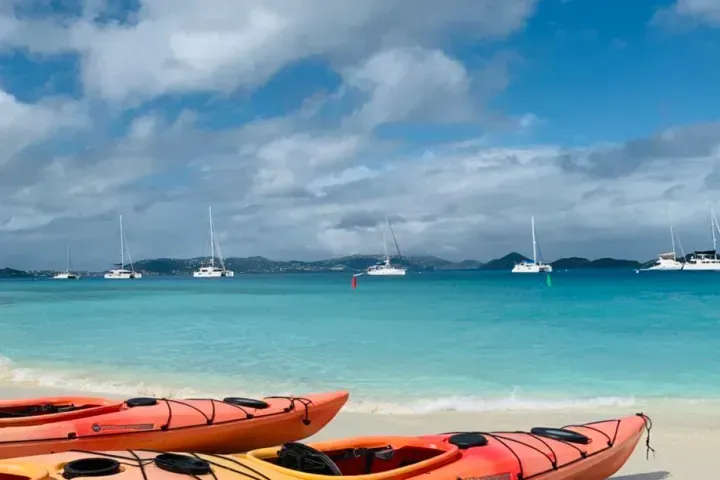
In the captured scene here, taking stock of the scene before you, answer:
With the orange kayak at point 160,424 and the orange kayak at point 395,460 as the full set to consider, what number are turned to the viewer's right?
2

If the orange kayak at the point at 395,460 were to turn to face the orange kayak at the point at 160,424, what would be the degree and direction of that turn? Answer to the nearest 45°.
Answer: approximately 135° to its left

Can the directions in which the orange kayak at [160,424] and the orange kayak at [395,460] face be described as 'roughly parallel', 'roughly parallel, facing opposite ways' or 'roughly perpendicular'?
roughly parallel

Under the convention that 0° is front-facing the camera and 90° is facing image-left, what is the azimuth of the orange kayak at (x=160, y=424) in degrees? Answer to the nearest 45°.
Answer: approximately 270°

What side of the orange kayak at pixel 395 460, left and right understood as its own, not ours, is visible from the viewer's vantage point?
right
